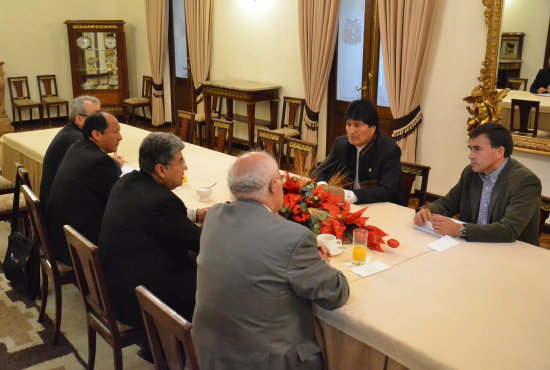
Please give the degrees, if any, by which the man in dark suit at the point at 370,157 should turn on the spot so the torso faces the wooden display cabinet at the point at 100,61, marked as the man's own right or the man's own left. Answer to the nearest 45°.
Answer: approximately 90° to the man's own right

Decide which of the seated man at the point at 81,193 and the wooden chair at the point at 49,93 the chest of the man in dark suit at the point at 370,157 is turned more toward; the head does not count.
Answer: the seated man

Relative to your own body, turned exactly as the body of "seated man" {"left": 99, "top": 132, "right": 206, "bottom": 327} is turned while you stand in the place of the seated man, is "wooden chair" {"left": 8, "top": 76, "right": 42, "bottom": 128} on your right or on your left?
on your left

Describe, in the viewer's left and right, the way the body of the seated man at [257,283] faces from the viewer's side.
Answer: facing away from the viewer and to the right of the viewer

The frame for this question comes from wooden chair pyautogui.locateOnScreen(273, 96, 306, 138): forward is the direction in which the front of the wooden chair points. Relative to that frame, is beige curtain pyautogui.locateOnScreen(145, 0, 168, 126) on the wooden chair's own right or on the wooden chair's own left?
on the wooden chair's own right

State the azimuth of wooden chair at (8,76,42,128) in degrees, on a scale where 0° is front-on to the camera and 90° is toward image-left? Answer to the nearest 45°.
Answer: approximately 315°

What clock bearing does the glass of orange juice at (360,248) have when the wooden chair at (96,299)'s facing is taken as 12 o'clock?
The glass of orange juice is roughly at 2 o'clock from the wooden chair.

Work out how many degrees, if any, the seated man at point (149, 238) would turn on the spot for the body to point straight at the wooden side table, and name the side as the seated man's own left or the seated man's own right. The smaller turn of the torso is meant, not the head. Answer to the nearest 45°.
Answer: approximately 45° to the seated man's own left

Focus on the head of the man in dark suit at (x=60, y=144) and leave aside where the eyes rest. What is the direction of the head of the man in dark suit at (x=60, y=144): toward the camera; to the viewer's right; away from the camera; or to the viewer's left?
to the viewer's right

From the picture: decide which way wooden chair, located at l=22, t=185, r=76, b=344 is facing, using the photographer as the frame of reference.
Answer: facing away from the viewer and to the right of the viewer

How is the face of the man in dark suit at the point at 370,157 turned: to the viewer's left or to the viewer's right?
to the viewer's left

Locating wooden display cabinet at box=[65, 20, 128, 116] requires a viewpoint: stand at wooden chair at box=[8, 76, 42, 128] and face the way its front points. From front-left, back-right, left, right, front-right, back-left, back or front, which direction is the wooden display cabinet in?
front-left

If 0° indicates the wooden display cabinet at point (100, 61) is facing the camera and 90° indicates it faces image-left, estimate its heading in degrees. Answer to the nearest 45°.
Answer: approximately 0°
